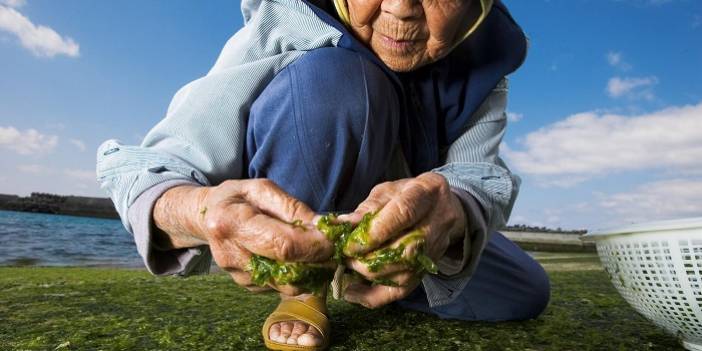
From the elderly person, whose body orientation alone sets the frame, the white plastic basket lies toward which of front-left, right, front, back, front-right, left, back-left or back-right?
left

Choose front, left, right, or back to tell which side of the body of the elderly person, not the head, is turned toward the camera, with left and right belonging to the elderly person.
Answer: front

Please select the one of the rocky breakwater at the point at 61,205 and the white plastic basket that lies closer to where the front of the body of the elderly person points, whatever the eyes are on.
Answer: the white plastic basket

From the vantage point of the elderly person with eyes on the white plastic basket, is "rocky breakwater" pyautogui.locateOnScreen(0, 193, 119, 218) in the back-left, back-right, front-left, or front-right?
back-left

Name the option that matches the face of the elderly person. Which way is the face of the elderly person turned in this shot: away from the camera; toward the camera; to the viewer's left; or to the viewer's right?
toward the camera

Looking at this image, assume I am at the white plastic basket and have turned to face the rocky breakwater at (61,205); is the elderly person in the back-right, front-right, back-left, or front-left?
front-left

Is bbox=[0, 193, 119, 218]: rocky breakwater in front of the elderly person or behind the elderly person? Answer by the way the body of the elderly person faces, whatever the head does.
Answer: behind

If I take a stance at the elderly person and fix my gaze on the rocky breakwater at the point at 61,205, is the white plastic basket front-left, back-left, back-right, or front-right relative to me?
back-right
